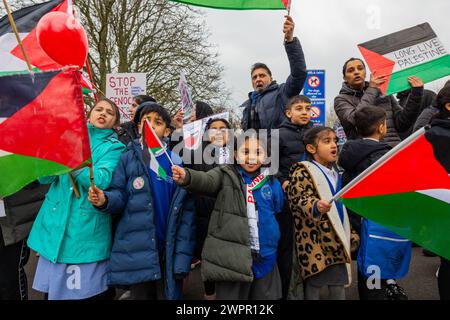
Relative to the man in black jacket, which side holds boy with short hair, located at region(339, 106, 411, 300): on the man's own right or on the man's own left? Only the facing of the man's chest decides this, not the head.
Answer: on the man's own left

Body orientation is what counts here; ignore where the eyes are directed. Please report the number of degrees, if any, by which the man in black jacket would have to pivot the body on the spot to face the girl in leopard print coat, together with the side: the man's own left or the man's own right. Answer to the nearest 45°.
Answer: approximately 45° to the man's own left

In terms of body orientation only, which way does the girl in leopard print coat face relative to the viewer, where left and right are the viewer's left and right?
facing the viewer and to the right of the viewer

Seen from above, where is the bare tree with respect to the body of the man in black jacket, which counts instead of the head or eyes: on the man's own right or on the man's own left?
on the man's own right

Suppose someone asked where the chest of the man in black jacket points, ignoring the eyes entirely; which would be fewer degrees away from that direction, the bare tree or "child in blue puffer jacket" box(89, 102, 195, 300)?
the child in blue puffer jacket

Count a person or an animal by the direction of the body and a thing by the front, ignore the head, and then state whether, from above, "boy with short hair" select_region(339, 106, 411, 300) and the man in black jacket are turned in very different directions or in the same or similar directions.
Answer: very different directions
